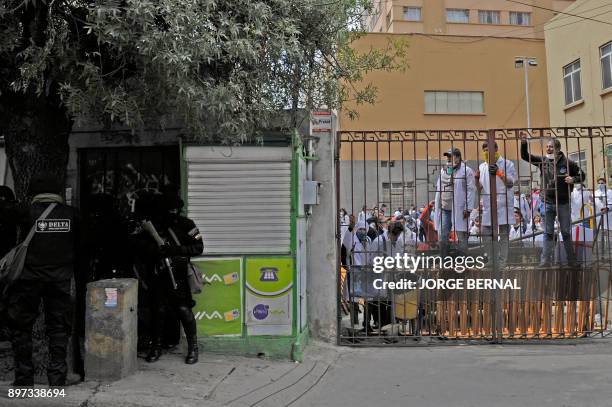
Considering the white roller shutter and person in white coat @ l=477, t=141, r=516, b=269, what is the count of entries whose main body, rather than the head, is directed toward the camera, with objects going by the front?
2

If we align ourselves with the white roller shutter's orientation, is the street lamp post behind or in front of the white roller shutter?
behind

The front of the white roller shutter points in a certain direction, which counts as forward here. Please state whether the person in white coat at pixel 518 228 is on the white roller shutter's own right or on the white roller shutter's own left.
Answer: on the white roller shutter's own left

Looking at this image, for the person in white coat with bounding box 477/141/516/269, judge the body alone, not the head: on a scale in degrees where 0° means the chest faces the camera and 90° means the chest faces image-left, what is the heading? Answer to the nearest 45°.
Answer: approximately 0°

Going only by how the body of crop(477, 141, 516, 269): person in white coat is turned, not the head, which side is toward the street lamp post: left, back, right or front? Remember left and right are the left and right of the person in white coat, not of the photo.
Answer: back

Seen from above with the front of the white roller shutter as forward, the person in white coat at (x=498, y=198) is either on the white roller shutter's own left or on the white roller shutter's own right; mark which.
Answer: on the white roller shutter's own left

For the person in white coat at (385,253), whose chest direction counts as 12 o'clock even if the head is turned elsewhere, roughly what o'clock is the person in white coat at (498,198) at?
the person in white coat at (498,198) is roughly at 10 o'clock from the person in white coat at (385,253).

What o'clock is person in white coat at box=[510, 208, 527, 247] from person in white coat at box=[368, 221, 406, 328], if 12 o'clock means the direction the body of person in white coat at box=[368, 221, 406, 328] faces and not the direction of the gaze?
person in white coat at box=[510, 208, 527, 247] is roughly at 9 o'clock from person in white coat at box=[368, 221, 406, 328].

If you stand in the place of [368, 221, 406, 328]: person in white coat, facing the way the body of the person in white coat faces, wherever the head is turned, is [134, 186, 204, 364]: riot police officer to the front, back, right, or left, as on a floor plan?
right

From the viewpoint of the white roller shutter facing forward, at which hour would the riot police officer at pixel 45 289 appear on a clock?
The riot police officer is roughly at 2 o'clock from the white roller shutter.

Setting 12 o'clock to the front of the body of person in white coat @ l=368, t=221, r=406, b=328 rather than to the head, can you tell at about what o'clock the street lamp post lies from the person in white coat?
The street lamp post is roughly at 8 o'clock from the person in white coat.

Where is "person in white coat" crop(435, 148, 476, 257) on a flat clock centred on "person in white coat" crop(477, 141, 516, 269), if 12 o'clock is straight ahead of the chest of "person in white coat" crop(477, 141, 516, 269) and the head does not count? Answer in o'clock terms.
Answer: "person in white coat" crop(435, 148, 476, 257) is roughly at 3 o'clock from "person in white coat" crop(477, 141, 516, 269).
